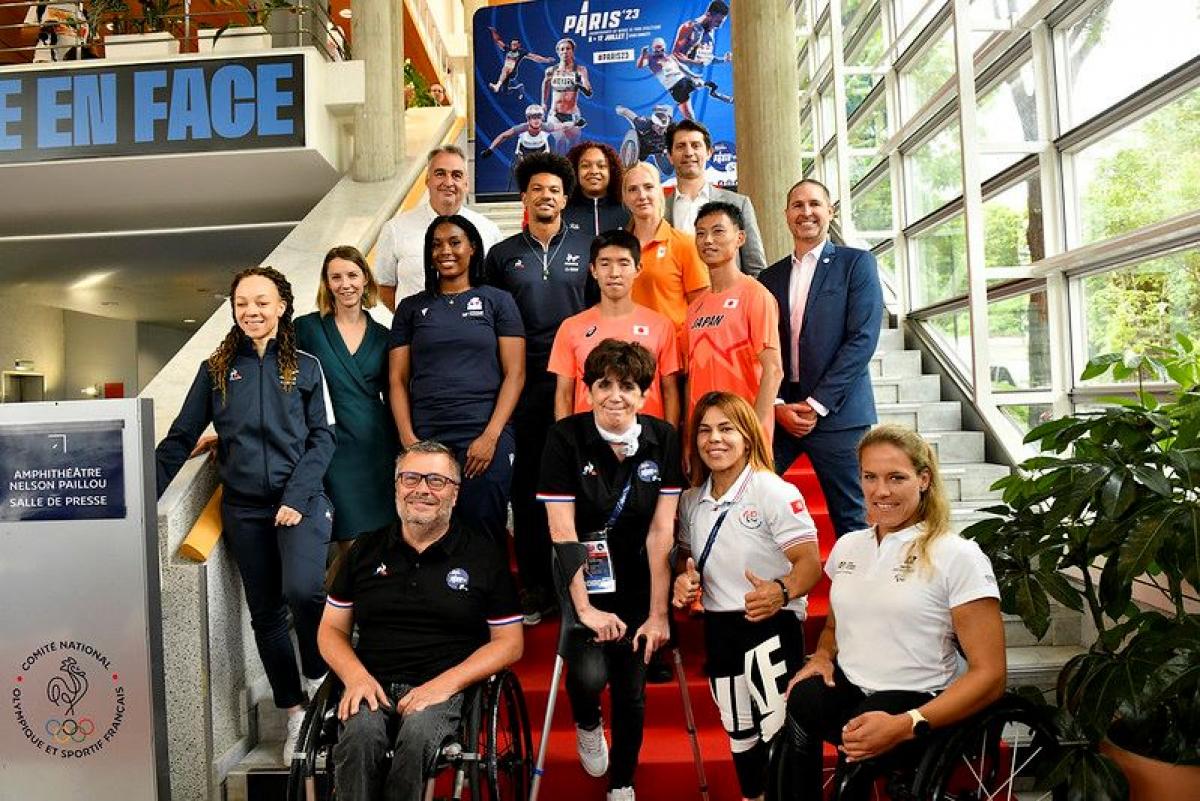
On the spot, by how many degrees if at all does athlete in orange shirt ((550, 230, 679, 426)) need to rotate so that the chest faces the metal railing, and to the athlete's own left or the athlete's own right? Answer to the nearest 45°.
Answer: approximately 135° to the athlete's own right

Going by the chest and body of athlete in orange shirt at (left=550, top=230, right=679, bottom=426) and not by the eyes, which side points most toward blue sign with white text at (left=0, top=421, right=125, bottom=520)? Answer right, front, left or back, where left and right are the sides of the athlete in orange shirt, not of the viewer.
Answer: right

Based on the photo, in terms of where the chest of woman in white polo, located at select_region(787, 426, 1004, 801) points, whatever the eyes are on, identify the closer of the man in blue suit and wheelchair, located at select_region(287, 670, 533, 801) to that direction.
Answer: the wheelchair

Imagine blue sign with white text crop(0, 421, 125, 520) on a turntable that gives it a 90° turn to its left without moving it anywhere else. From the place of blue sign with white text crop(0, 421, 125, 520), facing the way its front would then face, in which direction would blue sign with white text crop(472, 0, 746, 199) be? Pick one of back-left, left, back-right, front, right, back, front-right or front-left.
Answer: front-left

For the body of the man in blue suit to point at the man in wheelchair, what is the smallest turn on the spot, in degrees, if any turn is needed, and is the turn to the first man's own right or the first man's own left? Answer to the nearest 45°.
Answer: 0° — they already face them

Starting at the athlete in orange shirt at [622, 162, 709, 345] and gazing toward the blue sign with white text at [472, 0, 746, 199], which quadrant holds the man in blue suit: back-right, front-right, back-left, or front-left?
back-right

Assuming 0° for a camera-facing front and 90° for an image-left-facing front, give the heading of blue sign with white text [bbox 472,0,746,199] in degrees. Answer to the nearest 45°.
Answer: approximately 0°
